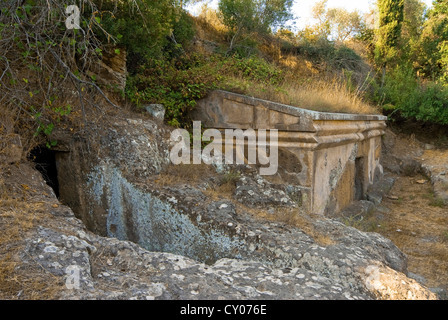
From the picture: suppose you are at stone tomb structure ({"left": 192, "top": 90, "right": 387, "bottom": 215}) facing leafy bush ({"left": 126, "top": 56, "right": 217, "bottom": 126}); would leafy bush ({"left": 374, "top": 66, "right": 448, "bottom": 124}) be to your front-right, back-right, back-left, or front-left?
back-right

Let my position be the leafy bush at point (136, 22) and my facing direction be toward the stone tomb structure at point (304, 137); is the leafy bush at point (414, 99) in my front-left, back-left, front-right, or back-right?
front-left

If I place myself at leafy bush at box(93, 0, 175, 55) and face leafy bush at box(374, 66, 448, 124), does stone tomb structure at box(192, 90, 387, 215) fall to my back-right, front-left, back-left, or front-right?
front-right

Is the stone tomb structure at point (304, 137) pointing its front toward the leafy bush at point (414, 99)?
no

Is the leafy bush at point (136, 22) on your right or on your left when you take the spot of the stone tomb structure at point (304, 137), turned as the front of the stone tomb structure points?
on your right

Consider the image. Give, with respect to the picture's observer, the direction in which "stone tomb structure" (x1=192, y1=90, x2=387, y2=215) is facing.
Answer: facing the viewer and to the right of the viewer

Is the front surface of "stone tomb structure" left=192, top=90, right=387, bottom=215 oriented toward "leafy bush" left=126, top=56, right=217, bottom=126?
no

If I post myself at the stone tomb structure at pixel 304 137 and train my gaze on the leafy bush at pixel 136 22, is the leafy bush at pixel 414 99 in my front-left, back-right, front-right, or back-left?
back-right

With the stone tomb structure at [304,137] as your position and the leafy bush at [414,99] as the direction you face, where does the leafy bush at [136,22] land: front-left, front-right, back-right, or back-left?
back-left
